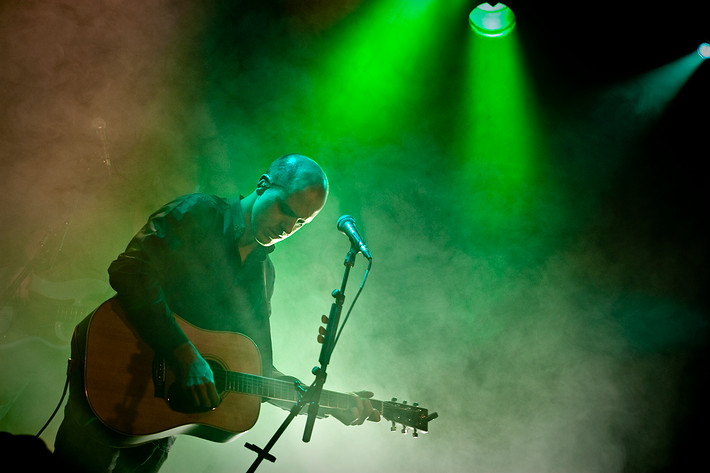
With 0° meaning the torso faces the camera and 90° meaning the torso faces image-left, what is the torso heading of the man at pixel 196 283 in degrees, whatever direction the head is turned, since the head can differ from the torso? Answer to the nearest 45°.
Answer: approximately 315°

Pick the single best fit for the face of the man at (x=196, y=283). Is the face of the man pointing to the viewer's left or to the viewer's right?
to the viewer's right

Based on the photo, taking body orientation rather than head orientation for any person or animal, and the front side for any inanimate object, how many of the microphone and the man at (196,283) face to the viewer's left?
1

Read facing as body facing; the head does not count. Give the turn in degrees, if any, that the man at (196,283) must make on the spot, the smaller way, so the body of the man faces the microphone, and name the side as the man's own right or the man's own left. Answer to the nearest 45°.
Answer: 0° — they already face it

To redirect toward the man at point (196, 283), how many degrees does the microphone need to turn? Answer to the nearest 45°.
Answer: approximately 45° to its right

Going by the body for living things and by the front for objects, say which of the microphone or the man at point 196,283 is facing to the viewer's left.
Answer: the microphone

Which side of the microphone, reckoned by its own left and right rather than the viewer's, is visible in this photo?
left
